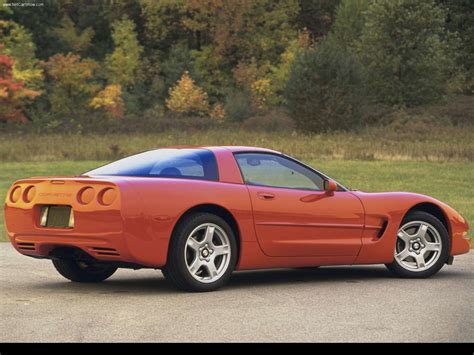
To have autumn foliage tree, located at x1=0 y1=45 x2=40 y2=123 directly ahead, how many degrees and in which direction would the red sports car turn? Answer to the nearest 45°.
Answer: approximately 45° to its left

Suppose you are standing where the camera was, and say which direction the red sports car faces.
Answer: facing away from the viewer and to the right of the viewer
